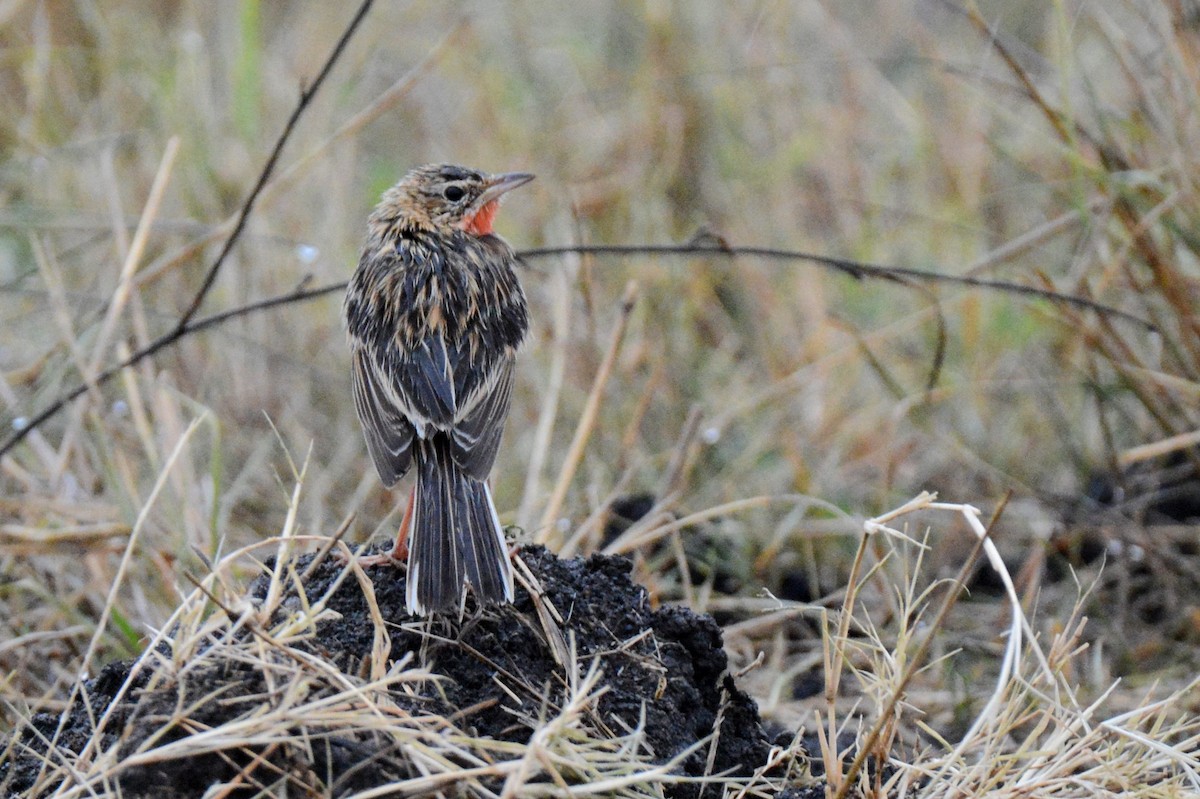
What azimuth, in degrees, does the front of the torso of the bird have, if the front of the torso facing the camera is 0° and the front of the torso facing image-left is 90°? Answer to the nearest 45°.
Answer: approximately 180°
